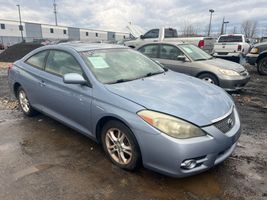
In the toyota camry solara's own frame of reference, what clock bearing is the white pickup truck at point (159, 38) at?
The white pickup truck is roughly at 8 o'clock from the toyota camry solara.

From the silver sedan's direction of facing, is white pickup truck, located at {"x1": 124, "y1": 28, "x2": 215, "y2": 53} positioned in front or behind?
behind

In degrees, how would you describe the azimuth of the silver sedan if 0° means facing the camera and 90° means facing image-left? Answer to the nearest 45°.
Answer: approximately 315°

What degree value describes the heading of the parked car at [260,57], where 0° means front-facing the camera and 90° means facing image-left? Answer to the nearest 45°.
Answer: approximately 45°

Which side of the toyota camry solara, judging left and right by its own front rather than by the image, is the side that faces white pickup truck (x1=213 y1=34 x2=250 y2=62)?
left

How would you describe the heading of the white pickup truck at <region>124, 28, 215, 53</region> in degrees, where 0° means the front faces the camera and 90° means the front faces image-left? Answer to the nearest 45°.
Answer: approximately 135°

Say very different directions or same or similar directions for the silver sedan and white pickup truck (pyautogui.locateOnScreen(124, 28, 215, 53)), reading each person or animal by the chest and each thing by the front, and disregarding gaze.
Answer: very different directions

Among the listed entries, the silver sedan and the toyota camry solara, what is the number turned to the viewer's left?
0

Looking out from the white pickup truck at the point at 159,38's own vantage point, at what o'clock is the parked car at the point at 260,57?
The parked car is roughly at 6 o'clock from the white pickup truck.

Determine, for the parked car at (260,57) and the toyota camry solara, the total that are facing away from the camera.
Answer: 0

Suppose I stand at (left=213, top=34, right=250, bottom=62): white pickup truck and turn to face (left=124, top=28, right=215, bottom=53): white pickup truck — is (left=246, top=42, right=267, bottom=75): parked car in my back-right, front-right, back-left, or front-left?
back-left

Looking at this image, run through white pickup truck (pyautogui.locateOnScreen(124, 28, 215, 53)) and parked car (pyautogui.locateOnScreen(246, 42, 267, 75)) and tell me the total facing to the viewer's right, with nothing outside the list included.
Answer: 0

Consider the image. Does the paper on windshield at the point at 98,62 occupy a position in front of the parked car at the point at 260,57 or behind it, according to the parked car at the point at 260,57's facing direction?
in front
